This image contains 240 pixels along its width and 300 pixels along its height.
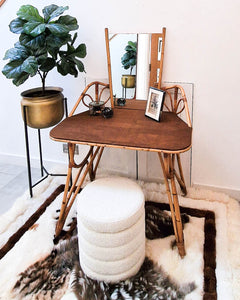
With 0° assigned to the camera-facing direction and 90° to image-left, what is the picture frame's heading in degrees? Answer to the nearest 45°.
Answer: approximately 45°

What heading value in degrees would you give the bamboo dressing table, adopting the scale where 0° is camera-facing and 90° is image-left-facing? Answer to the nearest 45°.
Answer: approximately 0°

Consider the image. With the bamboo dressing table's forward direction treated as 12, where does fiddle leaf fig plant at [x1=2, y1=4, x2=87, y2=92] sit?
The fiddle leaf fig plant is roughly at 4 o'clock from the bamboo dressing table.

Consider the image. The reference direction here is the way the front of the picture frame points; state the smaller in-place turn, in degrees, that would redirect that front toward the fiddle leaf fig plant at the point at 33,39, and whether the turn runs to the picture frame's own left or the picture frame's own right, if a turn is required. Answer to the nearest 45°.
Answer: approximately 45° to the picture frame's own right
